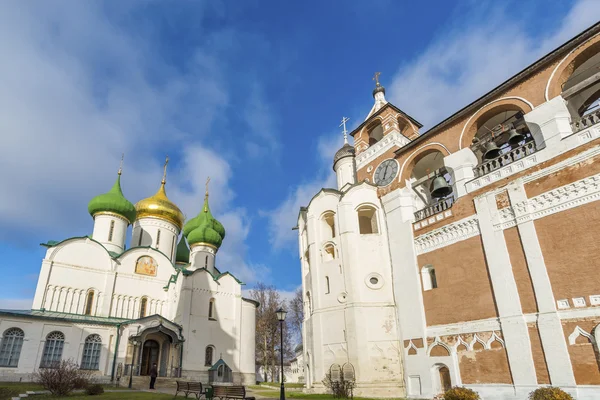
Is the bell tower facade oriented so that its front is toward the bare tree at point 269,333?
no

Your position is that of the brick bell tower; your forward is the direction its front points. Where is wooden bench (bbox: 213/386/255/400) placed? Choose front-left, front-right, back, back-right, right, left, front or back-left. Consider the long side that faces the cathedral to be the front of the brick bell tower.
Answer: front

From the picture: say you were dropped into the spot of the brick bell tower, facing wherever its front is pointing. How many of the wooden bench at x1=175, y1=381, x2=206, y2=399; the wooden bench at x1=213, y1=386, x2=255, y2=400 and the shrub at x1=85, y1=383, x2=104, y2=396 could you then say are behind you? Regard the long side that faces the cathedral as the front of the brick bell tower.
0

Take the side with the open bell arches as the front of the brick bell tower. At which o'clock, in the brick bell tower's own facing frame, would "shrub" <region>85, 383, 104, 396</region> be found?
The shrub is roughly at 1 o'clock from the brick bell tower.

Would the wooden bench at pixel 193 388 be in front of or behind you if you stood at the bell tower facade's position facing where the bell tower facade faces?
in front

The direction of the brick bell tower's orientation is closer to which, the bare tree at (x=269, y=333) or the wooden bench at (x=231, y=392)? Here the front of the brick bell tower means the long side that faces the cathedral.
the wooden bench

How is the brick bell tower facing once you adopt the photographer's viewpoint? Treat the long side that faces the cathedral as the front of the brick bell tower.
facing the viewer and to the left of the viewer
